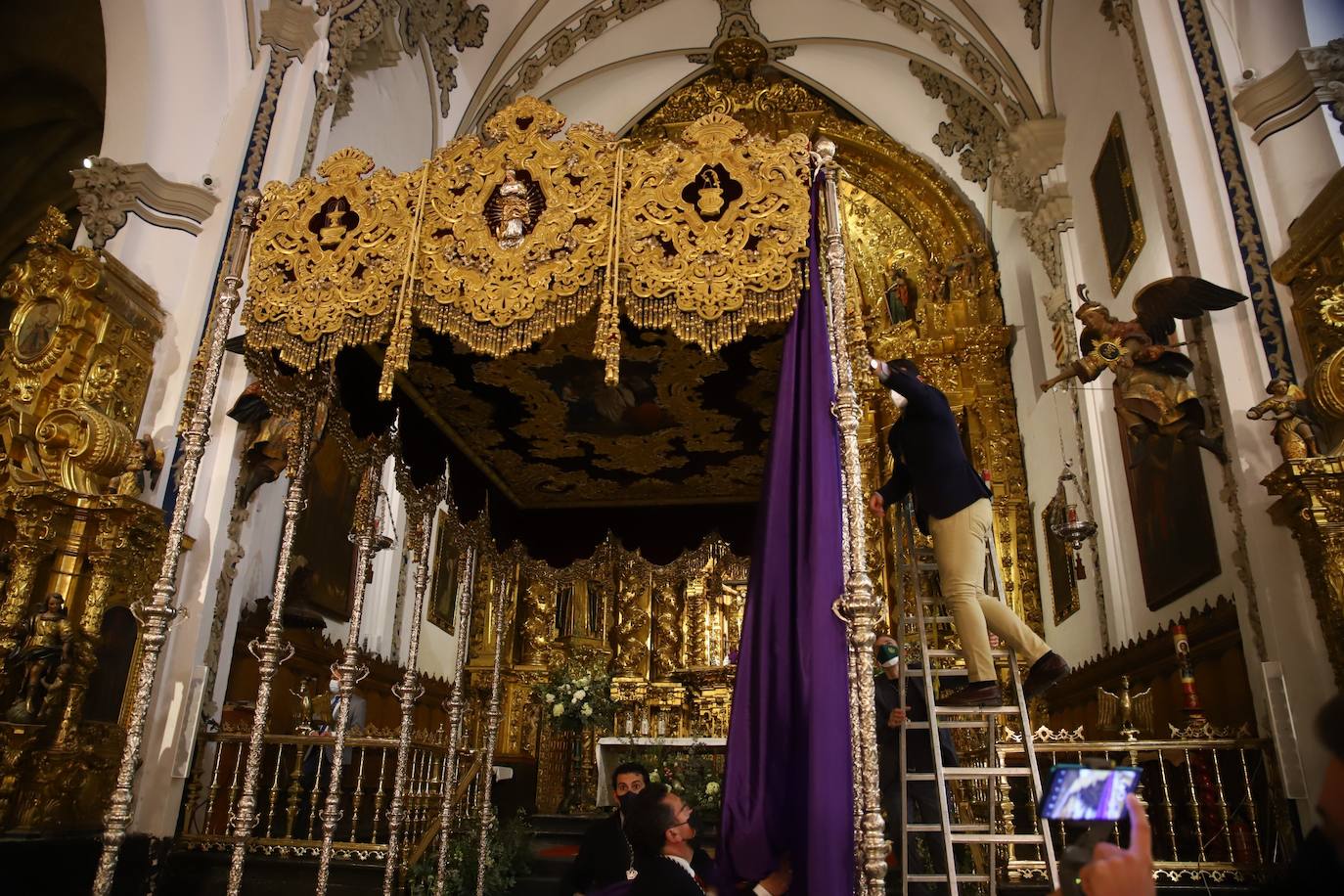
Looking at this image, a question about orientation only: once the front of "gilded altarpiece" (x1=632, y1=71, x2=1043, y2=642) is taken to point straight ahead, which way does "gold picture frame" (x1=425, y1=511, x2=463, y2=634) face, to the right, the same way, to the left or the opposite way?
to the left

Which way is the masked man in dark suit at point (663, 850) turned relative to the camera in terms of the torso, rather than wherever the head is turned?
to the viewer's right

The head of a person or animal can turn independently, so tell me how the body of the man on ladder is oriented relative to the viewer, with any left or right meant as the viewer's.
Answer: facing to the left of the viewer

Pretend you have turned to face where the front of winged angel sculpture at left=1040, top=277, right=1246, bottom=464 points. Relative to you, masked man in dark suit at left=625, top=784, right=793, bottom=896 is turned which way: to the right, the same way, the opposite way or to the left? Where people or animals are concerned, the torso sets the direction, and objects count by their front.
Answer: the opposite way

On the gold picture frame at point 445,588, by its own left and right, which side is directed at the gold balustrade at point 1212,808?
front

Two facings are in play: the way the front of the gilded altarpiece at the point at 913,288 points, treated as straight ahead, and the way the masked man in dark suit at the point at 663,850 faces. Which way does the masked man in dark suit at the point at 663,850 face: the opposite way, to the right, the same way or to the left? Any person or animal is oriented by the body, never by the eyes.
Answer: to the left

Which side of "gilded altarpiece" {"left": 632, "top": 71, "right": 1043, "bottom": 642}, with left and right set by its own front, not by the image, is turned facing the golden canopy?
front

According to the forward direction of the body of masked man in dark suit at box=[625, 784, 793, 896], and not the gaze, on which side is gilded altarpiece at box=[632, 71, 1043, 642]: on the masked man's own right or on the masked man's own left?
on the masked man's own left

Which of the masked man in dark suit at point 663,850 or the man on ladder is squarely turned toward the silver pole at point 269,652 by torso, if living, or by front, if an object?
the man on ladder

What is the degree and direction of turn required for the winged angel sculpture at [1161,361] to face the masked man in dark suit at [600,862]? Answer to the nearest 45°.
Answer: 0° — it already faces them

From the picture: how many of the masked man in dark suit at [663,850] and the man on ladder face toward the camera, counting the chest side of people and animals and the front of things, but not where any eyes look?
0

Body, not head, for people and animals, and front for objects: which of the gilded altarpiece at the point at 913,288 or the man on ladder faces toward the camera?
the gilded altarpiece

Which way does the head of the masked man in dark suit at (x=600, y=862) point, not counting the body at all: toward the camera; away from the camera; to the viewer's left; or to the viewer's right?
toward the camera

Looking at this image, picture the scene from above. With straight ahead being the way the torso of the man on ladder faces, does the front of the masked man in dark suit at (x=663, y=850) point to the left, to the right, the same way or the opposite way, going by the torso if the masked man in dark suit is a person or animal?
the opposite way

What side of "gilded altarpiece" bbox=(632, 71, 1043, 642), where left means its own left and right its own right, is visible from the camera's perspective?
front

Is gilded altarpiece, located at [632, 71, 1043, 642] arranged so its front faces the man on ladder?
yes
